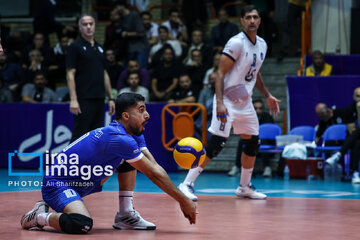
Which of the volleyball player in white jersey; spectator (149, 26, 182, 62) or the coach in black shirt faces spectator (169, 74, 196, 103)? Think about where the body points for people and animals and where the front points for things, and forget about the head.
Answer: spectator (149, 26, 182, 62)

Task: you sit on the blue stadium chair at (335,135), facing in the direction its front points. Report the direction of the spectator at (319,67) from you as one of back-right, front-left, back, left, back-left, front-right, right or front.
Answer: back-right

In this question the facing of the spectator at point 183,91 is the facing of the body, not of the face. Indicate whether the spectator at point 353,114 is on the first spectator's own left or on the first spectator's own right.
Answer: on the first spectator's own left

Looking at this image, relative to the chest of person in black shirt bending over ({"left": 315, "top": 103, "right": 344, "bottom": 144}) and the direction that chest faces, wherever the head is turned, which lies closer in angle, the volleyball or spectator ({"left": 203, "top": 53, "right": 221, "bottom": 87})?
the volleyball

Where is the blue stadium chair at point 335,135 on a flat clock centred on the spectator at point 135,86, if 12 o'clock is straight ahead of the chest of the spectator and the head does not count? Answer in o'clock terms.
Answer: The blue stadium chair is roughly at 10 o'clock from the spectator.

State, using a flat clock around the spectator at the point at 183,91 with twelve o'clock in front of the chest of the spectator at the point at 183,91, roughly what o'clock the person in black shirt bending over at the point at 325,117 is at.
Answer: the person in black shirt bending over at the point at 325,117 is roughly at 10 o'clock from the spectator at the point at 183,91.

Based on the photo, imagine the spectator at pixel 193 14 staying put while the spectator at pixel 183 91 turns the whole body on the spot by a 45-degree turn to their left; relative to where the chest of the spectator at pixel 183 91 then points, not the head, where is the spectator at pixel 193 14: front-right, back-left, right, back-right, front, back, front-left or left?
back-left

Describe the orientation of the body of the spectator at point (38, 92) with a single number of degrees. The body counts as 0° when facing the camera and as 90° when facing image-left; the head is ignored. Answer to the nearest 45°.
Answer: approximately 0°

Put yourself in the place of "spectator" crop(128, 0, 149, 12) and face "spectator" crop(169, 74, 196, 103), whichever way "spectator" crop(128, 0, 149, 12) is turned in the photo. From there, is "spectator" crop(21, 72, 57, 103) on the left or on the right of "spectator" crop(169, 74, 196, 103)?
right
